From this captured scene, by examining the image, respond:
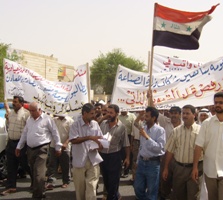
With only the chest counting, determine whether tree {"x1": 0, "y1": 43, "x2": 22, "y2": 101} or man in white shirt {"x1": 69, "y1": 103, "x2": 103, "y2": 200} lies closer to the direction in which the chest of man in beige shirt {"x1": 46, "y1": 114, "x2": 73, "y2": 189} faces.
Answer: the man in white shirt

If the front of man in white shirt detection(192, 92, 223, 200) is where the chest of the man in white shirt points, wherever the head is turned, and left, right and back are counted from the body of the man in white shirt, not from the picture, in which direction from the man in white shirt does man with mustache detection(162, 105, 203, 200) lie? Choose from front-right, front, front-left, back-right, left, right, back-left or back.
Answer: back-right

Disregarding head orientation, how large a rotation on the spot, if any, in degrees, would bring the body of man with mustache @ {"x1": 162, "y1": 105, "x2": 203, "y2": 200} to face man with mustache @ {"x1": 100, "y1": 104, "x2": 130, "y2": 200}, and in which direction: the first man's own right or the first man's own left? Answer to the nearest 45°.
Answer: approximately 135° to the first man's own right

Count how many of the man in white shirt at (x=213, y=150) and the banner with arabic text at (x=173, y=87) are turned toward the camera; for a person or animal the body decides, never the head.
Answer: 2

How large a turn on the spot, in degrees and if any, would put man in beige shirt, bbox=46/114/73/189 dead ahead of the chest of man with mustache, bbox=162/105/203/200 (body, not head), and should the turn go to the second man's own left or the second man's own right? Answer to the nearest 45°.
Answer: approximately 135° to the second man's own right

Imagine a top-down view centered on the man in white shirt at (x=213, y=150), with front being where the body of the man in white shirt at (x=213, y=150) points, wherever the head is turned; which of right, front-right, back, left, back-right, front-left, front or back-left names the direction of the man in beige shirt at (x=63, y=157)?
back-right

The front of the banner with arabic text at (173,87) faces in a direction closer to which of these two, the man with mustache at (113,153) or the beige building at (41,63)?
the man with mustache

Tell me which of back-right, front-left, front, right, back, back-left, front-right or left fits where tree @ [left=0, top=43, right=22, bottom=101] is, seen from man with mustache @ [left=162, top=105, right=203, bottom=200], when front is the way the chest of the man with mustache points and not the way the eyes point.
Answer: back-right
